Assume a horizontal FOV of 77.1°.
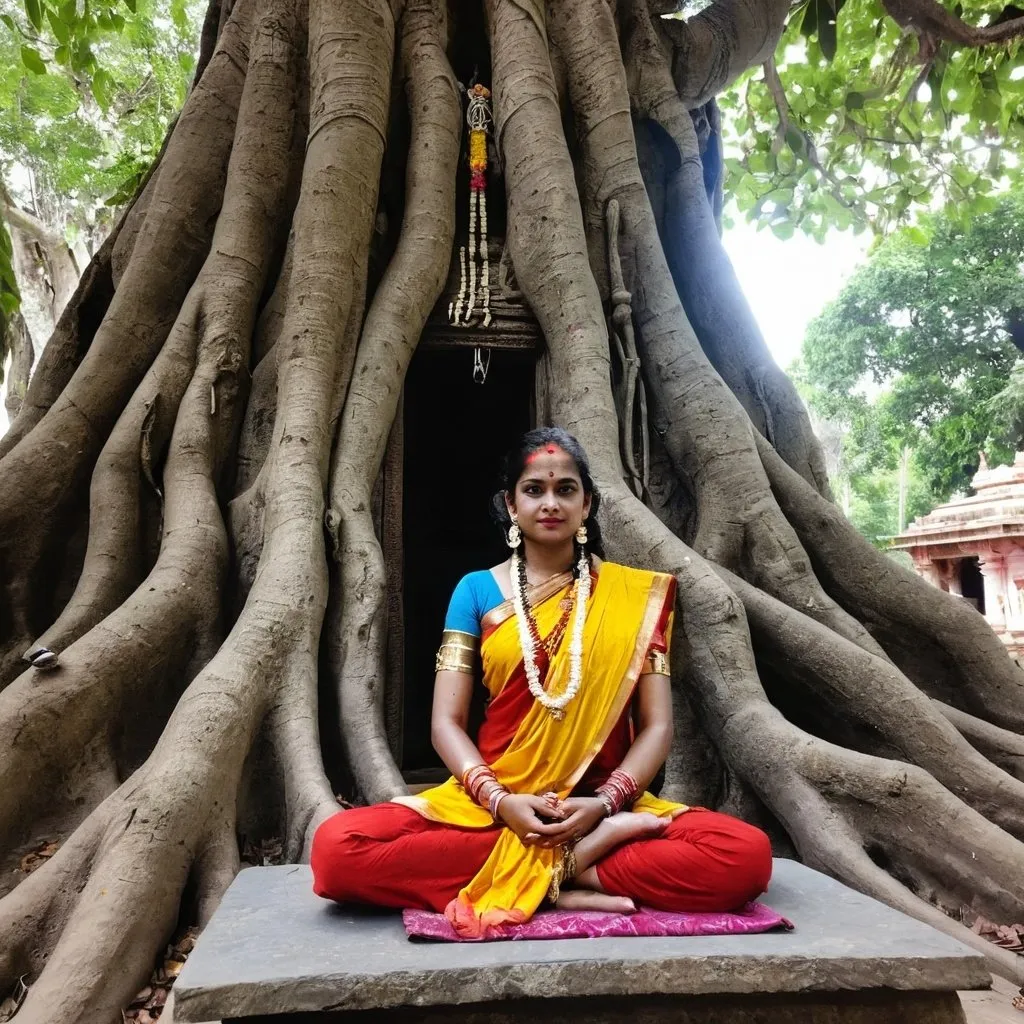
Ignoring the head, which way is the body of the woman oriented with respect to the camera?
toward the camera

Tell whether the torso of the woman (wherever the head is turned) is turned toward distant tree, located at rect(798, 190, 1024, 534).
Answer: no

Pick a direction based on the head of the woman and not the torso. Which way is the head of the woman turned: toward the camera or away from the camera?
toward the camera
